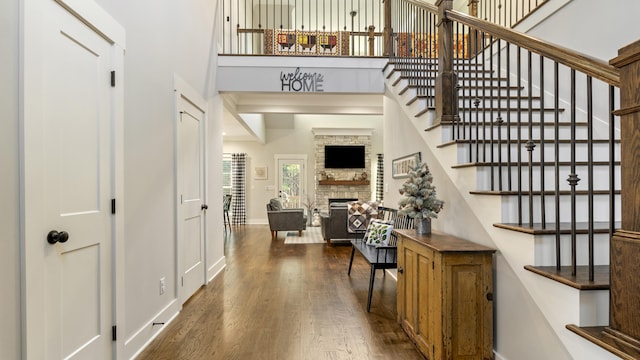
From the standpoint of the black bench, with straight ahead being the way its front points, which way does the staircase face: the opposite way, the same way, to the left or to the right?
to the left

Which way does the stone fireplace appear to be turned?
toward the camera

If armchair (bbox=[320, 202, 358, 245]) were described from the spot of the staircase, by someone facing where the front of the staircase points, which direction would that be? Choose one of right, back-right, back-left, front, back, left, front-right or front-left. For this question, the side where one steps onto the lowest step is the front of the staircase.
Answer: back-right

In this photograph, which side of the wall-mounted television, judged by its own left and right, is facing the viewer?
front

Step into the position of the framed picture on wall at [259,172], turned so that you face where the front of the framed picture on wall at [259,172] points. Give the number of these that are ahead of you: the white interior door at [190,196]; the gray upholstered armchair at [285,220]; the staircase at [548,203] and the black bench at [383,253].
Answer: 4

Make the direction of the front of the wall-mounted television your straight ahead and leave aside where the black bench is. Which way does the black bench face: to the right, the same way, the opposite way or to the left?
to the right

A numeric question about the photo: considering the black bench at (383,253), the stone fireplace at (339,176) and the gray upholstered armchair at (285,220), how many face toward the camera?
1

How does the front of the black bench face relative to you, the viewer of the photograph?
facing to the left of the viewer

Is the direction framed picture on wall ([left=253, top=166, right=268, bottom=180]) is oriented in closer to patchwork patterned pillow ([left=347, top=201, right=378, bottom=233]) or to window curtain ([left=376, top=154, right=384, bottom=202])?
the patchwork patterned pillow

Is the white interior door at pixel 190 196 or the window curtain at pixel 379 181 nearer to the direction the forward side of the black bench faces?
the white interior door

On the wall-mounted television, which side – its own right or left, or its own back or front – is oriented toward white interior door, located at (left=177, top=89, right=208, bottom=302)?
front
